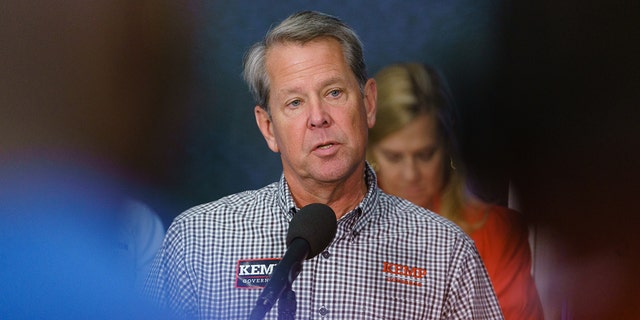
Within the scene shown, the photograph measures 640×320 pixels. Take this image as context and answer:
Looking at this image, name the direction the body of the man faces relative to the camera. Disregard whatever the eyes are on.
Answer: toward the camera

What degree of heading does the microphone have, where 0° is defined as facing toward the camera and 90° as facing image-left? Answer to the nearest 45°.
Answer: approximately 225°

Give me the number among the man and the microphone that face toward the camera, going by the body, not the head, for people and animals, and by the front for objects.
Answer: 1

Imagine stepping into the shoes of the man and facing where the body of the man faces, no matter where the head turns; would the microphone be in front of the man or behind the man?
in front

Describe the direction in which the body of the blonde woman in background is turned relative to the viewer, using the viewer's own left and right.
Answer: facing the viewer and to the left of the viewer

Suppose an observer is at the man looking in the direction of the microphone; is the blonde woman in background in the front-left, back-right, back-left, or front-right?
back-left

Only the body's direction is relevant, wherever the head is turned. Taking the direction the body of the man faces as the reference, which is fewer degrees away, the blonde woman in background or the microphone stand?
the microphone stand

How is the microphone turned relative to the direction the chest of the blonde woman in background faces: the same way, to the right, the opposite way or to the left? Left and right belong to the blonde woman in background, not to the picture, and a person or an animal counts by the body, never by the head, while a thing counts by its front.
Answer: the opposite way

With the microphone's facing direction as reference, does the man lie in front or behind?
in front

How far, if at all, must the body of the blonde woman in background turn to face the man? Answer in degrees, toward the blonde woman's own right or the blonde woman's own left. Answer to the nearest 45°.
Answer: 0° — they already face them

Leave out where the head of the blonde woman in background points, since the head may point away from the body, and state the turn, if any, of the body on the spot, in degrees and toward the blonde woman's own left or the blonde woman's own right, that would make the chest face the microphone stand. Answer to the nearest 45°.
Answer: approximately 45° to the blonde woman's own left
